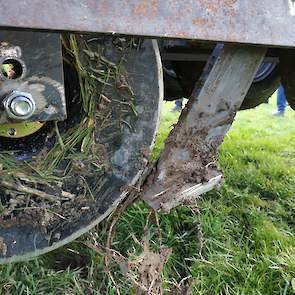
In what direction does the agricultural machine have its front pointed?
to the viewer's left
